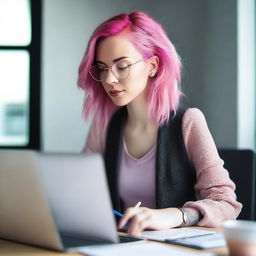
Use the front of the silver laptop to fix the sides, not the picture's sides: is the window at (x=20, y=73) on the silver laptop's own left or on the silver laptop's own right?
on the silver laptop's own left

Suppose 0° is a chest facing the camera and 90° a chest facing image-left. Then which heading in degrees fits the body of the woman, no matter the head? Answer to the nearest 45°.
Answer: approximately 45°

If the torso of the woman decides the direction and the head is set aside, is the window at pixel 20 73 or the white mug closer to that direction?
the white mug

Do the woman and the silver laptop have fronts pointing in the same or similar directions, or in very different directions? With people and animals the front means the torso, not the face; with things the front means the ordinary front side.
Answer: very different directions

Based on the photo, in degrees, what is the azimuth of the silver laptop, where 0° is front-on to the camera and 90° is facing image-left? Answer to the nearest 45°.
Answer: approximately 225°

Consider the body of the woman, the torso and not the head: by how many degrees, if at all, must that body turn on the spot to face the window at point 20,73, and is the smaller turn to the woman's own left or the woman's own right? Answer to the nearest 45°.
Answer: approximately 90° to the woman's own right

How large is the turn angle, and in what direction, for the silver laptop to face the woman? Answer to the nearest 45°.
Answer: approximately 45° to its left

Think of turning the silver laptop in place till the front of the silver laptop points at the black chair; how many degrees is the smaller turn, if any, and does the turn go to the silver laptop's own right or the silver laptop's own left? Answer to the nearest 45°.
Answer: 0° — it already faces it

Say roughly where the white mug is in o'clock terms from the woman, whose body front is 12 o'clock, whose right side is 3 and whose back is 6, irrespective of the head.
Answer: The white mug is roughly at 10 o'clock from the woman.

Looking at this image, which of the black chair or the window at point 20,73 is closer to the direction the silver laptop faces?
the black chair
